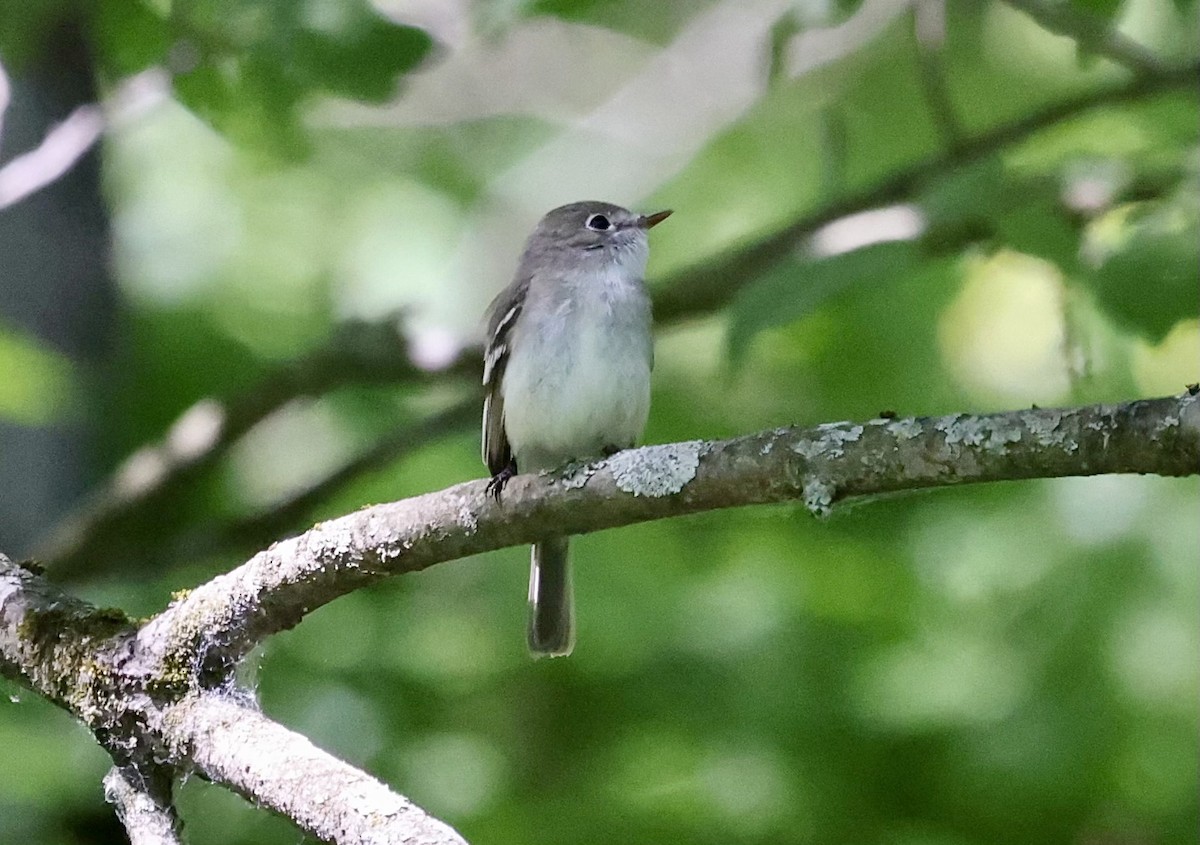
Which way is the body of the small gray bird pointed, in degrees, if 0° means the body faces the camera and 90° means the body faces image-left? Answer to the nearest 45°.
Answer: approximately 315°

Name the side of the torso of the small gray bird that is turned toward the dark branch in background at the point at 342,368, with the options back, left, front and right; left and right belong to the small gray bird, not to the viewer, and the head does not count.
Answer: back

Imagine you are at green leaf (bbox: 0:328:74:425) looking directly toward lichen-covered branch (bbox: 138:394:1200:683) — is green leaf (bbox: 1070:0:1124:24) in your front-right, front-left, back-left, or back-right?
front-left

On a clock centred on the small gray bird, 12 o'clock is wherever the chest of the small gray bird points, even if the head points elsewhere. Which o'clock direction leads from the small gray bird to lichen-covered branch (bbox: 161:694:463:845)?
The lichen-covered branch is roughly at 2 o'clock from the small gray bird.

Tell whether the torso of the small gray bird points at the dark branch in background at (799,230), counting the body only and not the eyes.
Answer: no

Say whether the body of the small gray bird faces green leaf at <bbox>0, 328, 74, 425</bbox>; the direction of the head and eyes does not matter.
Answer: no
